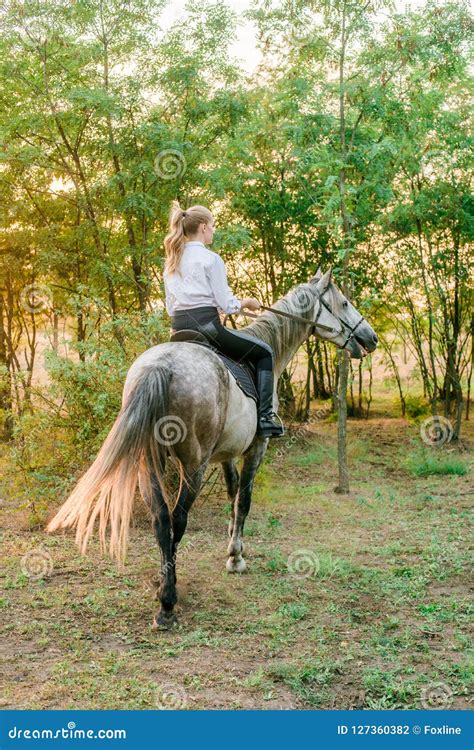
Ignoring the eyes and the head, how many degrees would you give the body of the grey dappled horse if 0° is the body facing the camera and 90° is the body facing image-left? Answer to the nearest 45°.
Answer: approximately 225°

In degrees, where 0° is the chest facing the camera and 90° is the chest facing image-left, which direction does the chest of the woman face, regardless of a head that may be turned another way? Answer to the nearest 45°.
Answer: approximately 225°

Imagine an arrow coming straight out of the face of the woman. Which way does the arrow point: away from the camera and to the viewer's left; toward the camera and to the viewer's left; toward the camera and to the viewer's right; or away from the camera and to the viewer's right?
away from the camera and to the viewer's right
